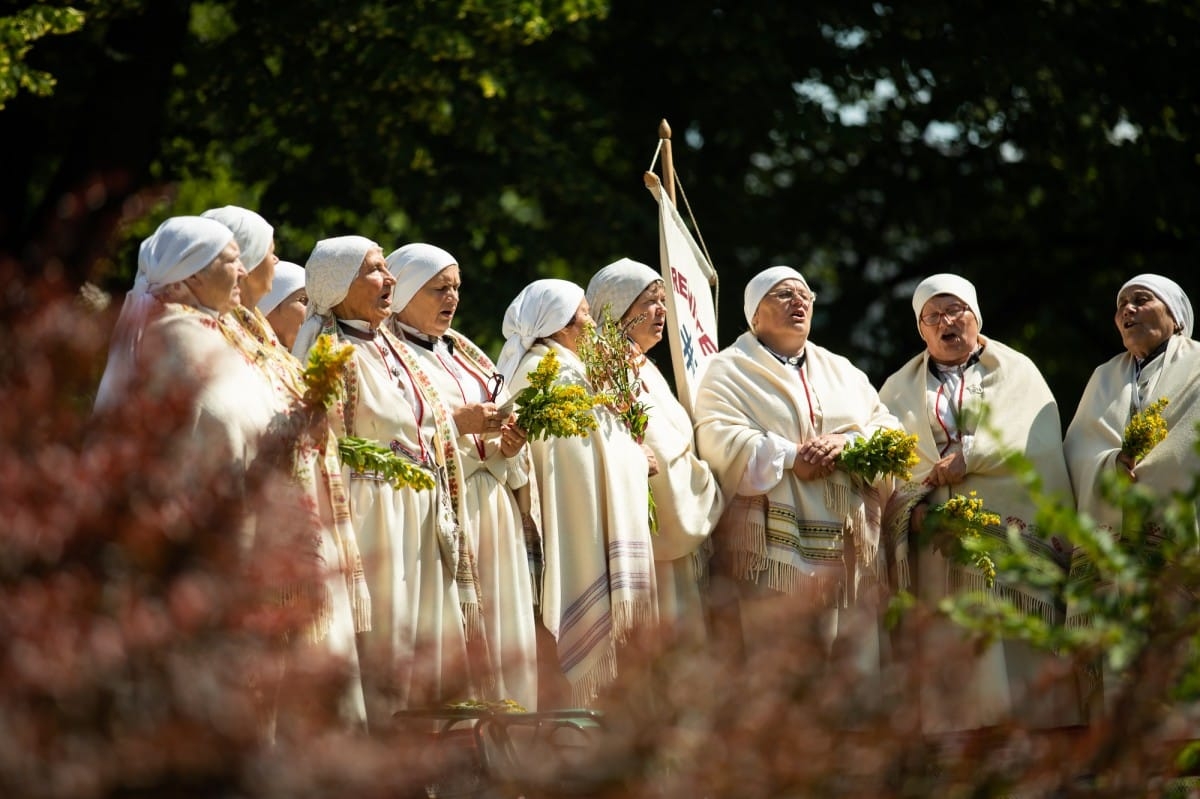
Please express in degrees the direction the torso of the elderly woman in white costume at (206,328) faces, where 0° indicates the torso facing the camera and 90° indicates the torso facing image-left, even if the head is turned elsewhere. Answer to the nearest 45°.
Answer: approximately 270°

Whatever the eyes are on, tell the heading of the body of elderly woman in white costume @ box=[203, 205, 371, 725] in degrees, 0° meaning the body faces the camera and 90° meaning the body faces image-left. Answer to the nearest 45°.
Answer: approximately 270°

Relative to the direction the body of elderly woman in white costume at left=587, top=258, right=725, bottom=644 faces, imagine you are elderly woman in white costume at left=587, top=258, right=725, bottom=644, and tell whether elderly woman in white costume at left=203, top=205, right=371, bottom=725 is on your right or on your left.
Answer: on your right

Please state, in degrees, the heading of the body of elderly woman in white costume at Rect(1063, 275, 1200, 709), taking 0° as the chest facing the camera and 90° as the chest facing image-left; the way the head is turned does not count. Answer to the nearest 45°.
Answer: approximately 45°

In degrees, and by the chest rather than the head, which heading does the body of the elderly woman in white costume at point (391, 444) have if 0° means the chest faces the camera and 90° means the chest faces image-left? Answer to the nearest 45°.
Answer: approximately 315°

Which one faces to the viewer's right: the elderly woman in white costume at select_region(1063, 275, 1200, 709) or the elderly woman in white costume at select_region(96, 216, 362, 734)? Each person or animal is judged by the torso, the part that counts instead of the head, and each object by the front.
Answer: the elderly woman in white costume at select_region(96, 216, 362, 734)
